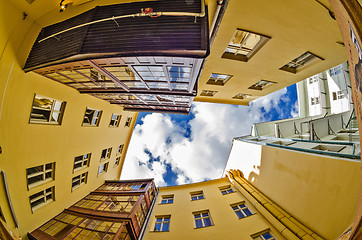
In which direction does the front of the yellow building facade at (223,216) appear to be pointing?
toward the camera
